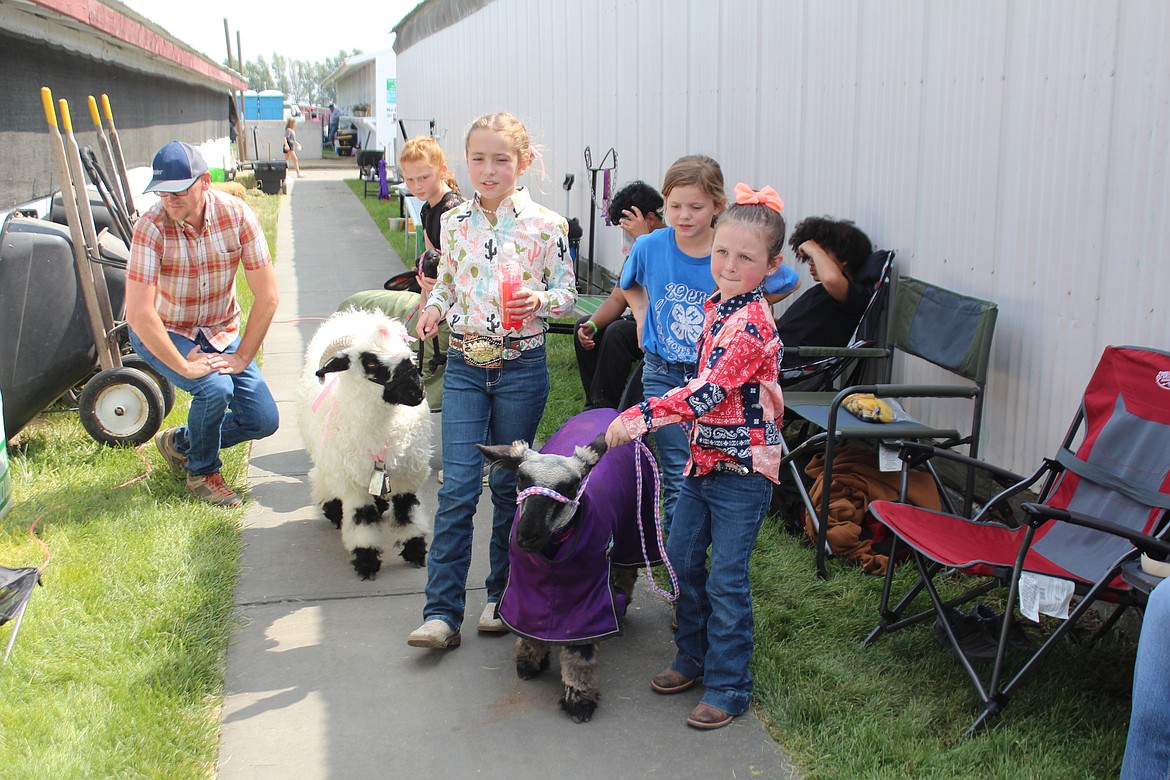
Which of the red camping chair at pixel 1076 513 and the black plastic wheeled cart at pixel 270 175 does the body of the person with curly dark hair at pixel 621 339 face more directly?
the red camping chair

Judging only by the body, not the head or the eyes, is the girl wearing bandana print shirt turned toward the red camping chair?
no

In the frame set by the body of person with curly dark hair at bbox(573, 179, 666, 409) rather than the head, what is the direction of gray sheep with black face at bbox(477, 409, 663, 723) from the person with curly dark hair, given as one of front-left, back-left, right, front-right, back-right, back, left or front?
front-left

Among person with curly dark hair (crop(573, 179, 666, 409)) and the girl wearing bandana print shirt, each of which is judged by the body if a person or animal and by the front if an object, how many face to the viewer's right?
0

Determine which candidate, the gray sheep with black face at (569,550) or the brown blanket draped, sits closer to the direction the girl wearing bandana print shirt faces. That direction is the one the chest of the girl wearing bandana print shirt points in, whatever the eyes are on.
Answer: the gray sheep with black face

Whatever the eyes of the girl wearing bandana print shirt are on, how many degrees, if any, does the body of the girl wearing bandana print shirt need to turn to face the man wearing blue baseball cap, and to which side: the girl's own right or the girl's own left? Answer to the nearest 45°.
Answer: approximately 90° to the girl's own right

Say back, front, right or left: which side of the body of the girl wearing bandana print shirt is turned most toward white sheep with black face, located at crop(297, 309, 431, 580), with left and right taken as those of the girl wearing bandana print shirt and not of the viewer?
right

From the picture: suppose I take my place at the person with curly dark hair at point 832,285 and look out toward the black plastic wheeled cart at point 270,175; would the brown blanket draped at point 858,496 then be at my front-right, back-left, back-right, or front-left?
back-left

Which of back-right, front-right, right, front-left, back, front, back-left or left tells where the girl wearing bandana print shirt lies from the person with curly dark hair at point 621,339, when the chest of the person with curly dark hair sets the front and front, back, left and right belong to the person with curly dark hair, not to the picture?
front-left

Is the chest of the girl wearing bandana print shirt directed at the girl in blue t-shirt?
no

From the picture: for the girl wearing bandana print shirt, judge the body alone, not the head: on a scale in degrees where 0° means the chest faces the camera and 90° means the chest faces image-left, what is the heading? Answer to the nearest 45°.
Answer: approximately 45°

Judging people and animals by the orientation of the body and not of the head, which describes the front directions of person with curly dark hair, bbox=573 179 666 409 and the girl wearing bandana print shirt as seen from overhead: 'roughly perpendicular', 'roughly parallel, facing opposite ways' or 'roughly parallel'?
roughly parallel

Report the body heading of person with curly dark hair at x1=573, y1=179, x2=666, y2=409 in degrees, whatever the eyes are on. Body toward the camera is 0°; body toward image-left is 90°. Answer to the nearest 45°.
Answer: approximately 45°

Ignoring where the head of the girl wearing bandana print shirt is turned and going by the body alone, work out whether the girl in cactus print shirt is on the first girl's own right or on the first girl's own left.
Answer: on the first girl's own right

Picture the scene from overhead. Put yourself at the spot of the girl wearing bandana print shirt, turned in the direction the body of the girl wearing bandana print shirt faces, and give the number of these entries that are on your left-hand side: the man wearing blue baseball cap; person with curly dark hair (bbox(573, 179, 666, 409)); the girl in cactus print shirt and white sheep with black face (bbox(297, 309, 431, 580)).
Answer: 0
